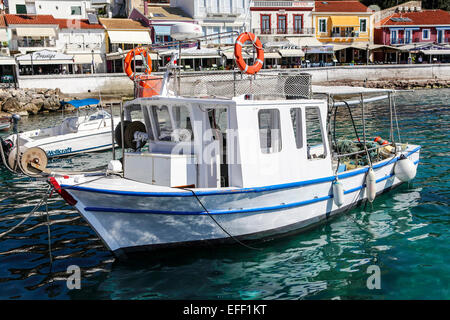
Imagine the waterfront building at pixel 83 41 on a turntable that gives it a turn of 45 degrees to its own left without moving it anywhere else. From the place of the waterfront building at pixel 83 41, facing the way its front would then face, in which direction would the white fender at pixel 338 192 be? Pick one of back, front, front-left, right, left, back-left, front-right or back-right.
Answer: front-right

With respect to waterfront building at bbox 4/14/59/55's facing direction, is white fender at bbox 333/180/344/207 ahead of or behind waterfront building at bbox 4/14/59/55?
ahead

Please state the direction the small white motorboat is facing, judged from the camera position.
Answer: facing away from the viewer and to the right of the viewer

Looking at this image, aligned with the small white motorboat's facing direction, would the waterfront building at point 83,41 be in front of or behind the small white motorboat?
in front

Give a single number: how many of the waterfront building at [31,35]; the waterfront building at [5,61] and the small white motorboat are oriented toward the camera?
2

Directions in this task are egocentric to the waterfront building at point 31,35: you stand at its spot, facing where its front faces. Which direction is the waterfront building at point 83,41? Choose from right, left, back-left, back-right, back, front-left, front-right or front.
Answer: left

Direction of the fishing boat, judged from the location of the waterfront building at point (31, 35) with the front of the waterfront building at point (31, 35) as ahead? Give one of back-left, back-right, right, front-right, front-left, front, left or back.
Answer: front

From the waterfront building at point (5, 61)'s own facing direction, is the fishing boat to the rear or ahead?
ahead

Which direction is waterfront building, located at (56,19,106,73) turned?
toward the camera

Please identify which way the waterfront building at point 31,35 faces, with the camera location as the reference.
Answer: facing the viewer

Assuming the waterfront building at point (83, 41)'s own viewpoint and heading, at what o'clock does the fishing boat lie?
The fishing boat is roughly at 12 o'clock from the waterfront building.

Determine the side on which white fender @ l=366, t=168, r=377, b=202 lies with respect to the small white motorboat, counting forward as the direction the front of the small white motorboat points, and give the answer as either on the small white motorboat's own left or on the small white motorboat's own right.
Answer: on the small white motorboat's own right

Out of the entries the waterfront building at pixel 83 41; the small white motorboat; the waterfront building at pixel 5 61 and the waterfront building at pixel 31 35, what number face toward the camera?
3

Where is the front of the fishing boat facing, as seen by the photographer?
facing the viewer and to the left of the viewer

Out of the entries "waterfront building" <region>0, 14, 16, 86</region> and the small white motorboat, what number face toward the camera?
1

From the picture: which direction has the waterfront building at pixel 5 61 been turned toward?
toward the camera
